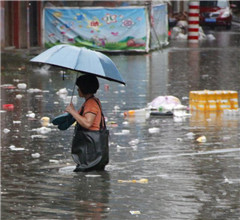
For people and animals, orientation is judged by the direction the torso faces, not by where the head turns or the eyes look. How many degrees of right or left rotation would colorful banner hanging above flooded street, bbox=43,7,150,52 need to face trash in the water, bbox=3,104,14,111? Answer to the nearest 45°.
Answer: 0° — it already faces it

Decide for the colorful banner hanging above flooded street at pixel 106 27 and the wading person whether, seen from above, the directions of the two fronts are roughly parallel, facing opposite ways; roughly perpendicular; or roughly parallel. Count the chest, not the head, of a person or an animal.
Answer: roughly perpendicular

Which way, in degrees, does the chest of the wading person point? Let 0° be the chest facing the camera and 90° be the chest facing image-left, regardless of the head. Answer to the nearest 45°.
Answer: approximately 90°

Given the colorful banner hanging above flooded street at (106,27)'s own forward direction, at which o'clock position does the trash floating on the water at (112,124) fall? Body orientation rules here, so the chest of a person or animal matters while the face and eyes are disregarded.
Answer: The trash floating on the water is roughly at 12 o'clock from the colorful banner hanging above flooded street.

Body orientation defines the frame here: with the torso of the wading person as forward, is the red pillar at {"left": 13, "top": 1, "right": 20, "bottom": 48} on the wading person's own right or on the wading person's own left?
on the wading person's own right

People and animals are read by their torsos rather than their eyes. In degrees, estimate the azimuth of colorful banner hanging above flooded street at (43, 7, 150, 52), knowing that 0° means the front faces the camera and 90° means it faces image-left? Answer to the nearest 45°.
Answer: approximately 0°

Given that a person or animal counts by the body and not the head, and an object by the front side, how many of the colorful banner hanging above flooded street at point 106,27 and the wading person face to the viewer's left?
1

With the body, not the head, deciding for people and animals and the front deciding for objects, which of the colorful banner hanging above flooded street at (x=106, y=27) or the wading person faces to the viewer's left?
the wading person

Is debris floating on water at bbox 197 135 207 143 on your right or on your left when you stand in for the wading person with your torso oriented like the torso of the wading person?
on your right

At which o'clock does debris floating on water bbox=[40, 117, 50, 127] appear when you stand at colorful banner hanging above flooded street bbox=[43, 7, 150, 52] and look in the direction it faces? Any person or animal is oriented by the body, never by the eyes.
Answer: The debris floating on water is roughly at 12 o'clock from the colorful banner hanging above flooded street.
